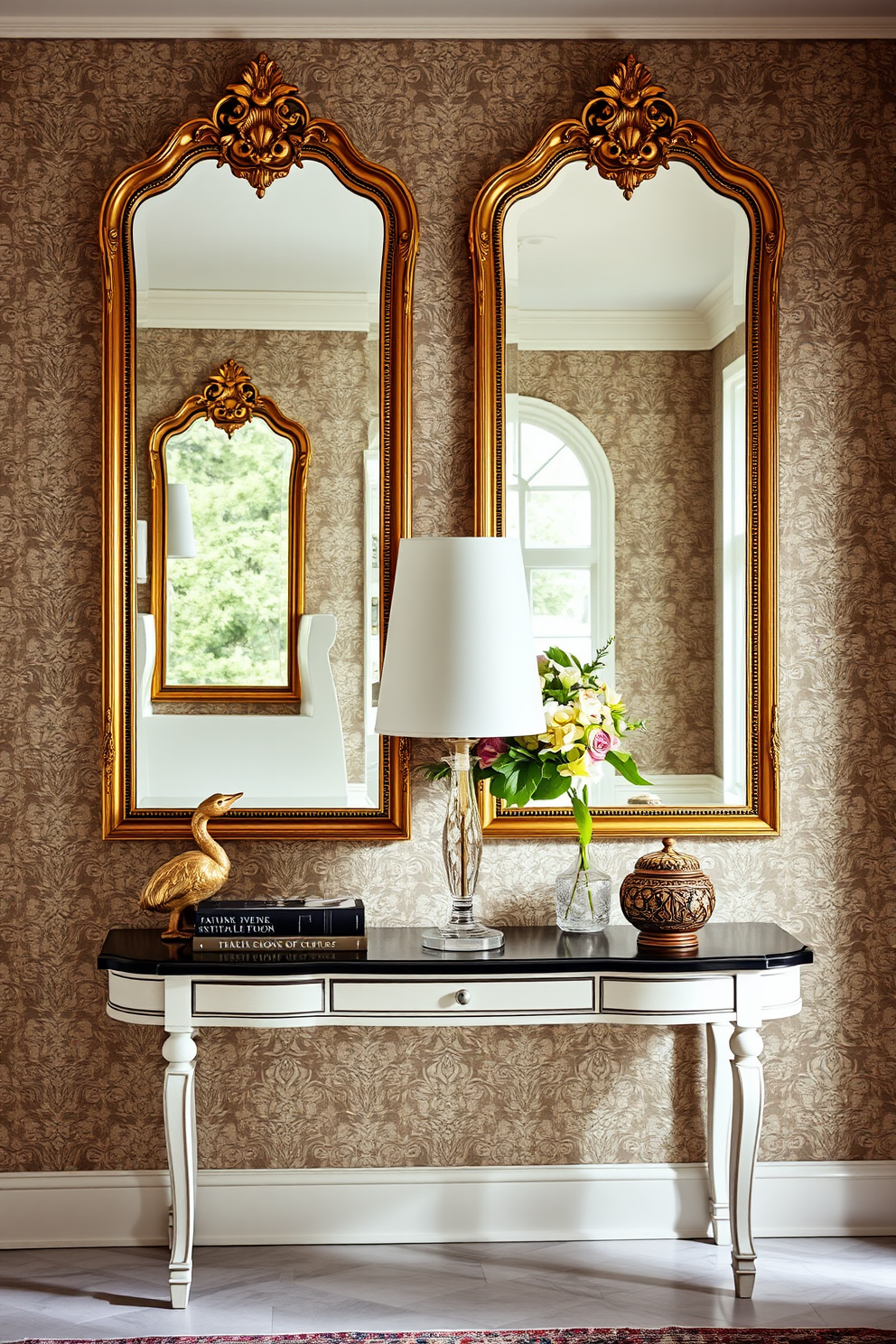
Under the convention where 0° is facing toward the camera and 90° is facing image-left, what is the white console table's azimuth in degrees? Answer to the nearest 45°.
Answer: approximately 0°

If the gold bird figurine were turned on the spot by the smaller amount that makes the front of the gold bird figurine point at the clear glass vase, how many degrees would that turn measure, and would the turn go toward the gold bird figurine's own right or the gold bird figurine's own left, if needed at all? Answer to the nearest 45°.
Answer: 0° — it already faces it

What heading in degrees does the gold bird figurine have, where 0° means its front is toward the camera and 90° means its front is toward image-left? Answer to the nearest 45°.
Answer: approximately 270°
